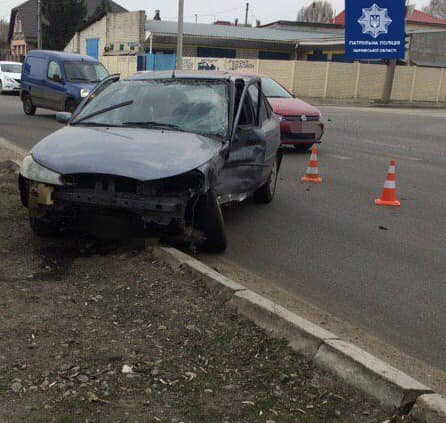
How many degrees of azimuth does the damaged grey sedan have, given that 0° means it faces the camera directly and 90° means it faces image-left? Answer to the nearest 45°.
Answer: approximately 45°

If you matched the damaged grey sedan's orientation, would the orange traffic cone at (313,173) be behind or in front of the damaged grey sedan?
behind

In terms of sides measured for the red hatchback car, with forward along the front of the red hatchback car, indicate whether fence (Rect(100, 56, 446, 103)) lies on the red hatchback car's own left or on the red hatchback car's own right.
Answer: on the red hatchback car's own left

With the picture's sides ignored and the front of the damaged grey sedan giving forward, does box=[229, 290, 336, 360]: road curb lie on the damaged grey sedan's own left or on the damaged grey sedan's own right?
on the damaged grey sedan's own left

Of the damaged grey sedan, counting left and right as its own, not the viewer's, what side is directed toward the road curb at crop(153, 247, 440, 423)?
left
